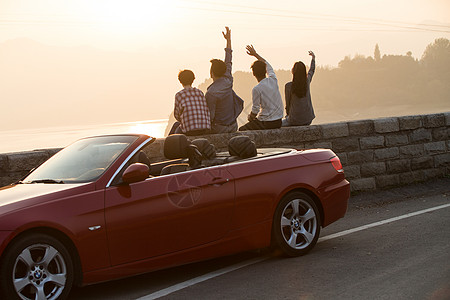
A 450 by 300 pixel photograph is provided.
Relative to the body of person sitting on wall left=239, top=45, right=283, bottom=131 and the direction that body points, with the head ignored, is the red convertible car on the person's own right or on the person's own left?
on the person's own left

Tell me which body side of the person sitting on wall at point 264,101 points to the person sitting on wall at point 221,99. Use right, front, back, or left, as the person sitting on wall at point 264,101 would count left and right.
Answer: left

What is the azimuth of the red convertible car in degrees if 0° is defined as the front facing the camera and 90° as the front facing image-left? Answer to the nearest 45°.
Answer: approximately 45°

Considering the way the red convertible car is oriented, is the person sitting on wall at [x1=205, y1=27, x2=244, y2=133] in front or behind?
behind

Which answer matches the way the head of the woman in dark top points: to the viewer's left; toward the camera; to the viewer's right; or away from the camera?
away from the camera

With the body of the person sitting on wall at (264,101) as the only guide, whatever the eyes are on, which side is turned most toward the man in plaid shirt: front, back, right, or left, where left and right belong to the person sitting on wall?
left

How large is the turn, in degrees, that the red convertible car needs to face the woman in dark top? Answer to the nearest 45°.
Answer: approximately 180°

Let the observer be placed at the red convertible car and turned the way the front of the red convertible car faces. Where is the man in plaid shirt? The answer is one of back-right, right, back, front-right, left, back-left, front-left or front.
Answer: back-right

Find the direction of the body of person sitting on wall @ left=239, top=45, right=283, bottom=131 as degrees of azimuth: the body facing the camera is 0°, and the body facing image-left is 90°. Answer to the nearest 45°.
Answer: approximately 135°

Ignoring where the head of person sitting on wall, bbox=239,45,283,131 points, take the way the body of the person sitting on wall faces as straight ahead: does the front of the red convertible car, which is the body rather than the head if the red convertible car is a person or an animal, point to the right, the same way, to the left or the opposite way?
to the left

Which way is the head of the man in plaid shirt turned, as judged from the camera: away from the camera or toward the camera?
away from the camera
